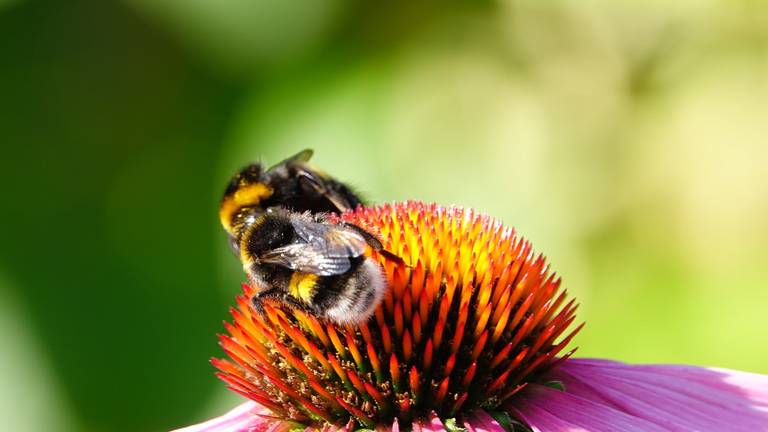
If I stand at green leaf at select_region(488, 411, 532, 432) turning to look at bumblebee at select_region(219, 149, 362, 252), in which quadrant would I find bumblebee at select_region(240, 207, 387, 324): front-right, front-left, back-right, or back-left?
front-left

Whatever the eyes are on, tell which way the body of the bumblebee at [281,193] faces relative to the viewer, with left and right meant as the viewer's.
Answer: facing to the left of the viewer

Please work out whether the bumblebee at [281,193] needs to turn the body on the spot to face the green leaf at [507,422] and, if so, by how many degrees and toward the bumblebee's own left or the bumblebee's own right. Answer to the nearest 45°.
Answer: approximately 135° to the bumblebee's own left
